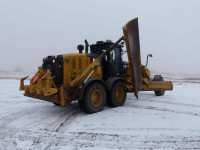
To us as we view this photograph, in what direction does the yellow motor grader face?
facing away from the viewer and to the right of the viewer
